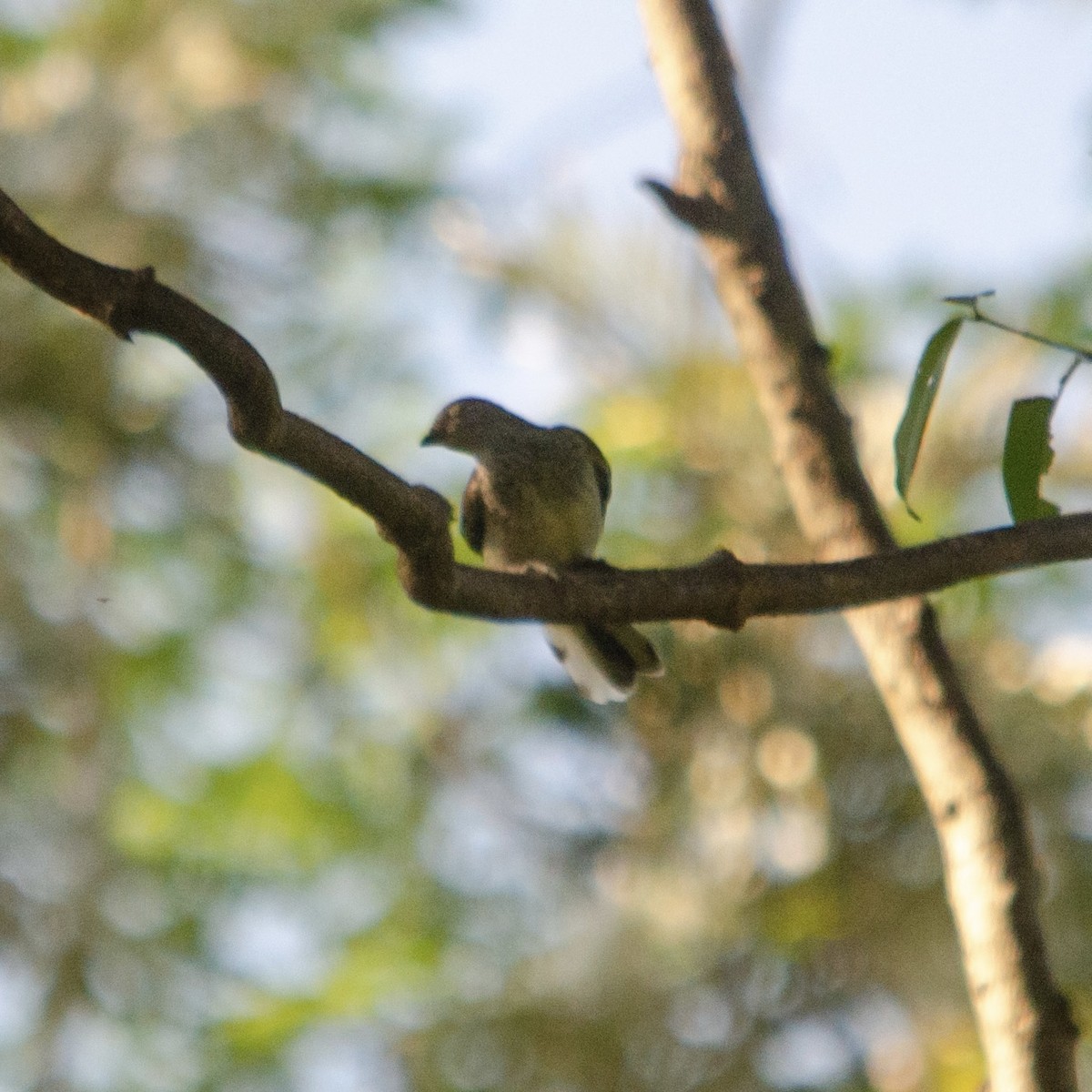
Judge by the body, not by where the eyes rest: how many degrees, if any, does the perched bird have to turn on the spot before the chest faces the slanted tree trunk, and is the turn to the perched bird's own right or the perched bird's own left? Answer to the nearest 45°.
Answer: approximately 90° to the perched bird's own left

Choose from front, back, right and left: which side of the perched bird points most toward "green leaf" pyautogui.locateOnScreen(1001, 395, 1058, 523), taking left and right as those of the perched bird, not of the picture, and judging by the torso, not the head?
left

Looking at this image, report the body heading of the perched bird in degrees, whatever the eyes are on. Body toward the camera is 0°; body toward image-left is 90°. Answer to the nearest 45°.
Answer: approximately 45°
